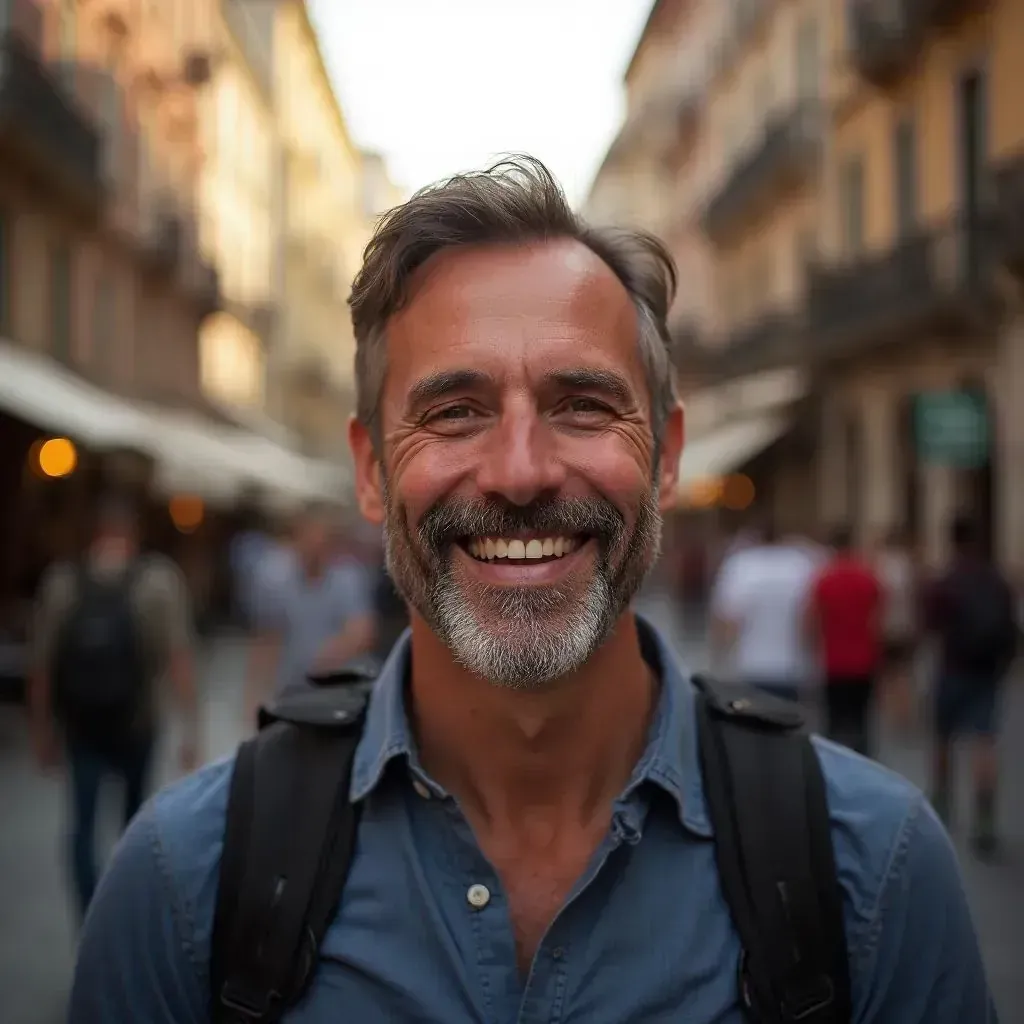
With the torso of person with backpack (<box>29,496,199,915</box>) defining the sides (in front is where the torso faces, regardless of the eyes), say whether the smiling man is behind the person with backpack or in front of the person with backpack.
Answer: behind

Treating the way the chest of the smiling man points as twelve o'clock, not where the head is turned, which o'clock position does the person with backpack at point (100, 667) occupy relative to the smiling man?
The person with backpack is roughly at 5 o'clock from the smiling man.

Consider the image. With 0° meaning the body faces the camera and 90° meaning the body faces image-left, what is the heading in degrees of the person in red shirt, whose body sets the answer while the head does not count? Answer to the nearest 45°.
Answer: approximately 180°

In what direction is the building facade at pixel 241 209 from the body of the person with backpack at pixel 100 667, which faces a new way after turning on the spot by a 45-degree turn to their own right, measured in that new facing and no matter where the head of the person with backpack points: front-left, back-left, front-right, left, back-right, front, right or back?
front-left

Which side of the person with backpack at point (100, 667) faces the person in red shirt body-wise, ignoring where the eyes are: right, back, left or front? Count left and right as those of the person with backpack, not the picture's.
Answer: right

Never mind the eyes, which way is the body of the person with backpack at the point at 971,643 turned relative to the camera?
away from the camera

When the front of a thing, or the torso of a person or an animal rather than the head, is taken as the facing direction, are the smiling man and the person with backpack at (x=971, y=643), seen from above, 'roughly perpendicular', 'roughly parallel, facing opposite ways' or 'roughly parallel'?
roughly parallel, facing opposite ways

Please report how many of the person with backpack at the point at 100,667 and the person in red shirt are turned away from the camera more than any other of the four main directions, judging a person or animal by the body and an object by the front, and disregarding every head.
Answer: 2

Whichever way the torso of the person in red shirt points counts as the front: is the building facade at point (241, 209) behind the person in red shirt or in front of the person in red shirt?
in front

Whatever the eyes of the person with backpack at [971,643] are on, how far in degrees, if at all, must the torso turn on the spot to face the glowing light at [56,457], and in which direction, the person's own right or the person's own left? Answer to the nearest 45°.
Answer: approximately 45° to the person's own left

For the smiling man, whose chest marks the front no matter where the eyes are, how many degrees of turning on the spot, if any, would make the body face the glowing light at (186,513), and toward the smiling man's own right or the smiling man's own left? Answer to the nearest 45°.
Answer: approximately 180°

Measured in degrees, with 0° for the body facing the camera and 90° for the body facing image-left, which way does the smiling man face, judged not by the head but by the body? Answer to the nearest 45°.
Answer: approximately 0°

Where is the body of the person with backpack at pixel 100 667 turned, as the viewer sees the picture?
away from the camera
